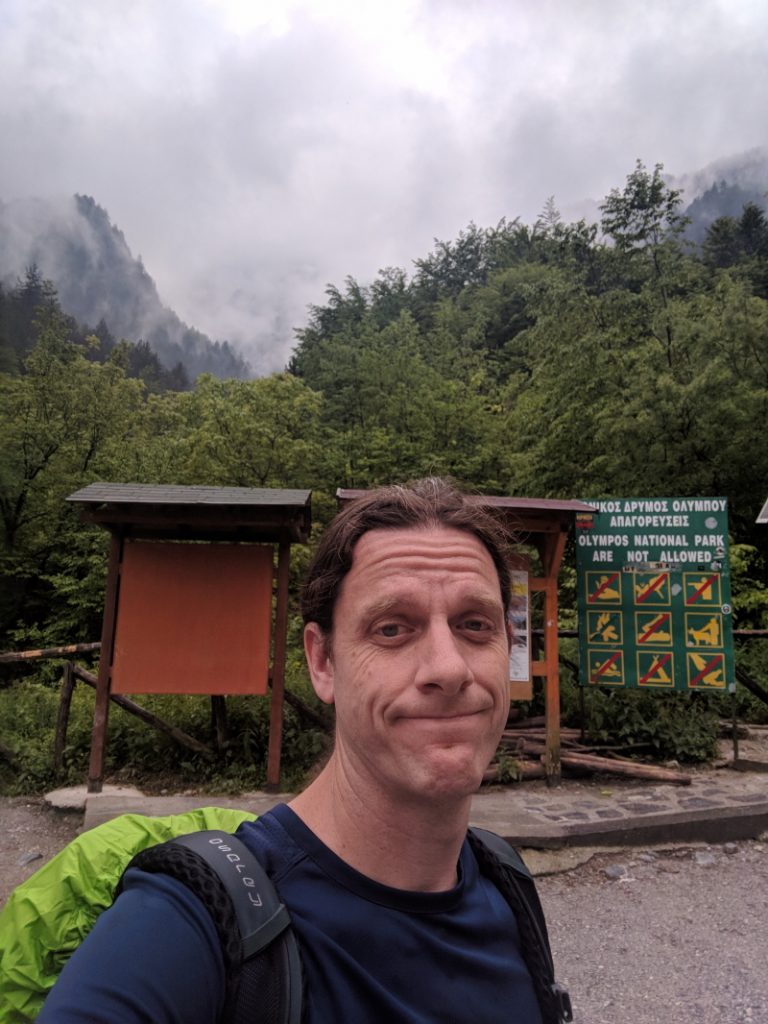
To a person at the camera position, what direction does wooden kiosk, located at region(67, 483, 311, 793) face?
facing the viewer

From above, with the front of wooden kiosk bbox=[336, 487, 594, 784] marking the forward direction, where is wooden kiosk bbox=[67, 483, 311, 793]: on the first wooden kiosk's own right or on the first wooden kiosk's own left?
on the first wooden kiosk's own right

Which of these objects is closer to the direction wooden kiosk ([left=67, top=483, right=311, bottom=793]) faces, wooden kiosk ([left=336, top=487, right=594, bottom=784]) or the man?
the man

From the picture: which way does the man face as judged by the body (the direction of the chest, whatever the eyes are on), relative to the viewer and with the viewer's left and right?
facing the viewer and to the right of the viewer

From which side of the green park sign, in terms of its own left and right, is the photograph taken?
front

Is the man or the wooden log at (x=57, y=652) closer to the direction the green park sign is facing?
the man

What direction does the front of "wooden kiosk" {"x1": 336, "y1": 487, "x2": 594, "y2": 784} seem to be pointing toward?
toward the camera

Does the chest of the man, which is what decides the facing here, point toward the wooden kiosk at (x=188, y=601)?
no

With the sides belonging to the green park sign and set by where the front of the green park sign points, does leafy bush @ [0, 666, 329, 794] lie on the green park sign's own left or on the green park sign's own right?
on the green park sign's own right

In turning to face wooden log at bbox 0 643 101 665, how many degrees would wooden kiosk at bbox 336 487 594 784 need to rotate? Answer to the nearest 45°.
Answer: approximately 90° to its right

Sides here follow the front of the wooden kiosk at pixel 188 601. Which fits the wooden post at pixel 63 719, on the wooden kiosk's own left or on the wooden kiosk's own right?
on the wooden kiosk's own right

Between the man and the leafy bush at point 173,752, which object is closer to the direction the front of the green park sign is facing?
the man

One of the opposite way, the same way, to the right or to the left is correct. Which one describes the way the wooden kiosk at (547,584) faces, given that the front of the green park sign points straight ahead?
the same way

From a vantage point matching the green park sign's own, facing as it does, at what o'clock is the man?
The man is roughly at 12 o'clock from the green park sign.

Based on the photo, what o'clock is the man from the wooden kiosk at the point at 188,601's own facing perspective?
The man is roughly at 12 o'clock from the wooden kiosk.
